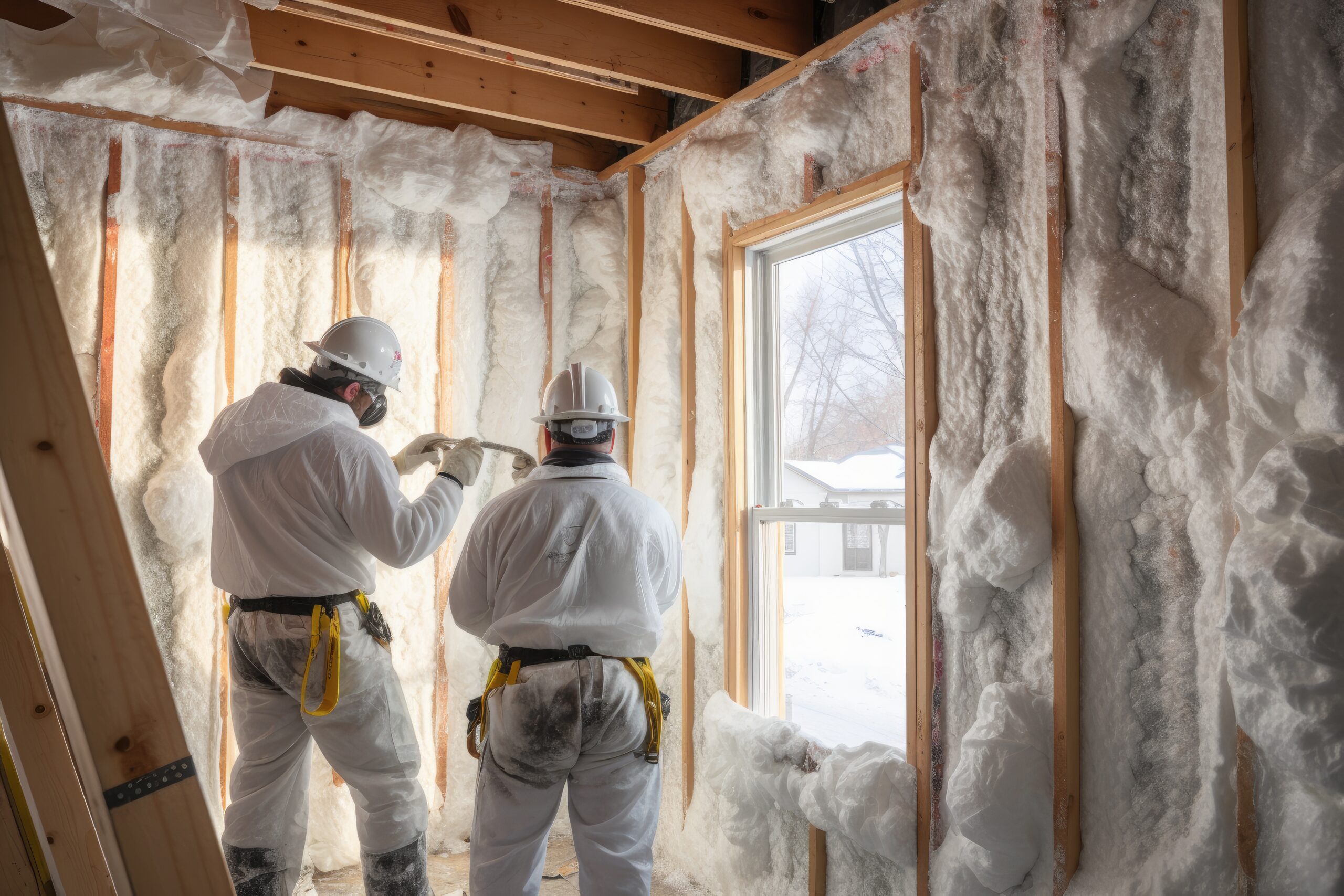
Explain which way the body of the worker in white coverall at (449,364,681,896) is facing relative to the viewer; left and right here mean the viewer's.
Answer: facing away from the viewer

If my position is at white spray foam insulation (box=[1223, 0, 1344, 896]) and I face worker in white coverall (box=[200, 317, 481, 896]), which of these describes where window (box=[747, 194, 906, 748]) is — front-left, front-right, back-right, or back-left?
front-right

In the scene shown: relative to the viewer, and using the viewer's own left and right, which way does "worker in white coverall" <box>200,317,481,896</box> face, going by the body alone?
facing away from the viewer and to the right of the viewer

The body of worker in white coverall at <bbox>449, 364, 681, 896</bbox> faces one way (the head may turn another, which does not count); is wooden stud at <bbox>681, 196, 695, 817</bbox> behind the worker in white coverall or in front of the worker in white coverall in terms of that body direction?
in front

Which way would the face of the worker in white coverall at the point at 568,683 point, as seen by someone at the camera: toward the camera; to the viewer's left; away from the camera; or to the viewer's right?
away from the camera

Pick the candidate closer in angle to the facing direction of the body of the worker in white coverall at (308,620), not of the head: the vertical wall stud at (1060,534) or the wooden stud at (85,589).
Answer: the vertical wall stud

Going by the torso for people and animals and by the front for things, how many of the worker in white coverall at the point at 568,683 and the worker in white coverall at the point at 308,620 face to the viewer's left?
0

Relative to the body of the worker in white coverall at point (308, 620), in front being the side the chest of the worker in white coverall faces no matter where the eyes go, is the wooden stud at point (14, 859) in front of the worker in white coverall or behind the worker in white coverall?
behind

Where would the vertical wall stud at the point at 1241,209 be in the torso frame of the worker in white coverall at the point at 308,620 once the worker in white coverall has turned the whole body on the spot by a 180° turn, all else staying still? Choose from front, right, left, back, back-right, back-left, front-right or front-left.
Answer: left

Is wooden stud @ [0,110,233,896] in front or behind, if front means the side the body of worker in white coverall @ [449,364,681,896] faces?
behind

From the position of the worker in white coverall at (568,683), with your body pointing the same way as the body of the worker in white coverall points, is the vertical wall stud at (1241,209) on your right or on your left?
on your right

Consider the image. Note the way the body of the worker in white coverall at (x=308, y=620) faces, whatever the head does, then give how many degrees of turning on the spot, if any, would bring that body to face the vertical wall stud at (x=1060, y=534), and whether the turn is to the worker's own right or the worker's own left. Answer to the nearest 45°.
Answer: approximately 90° to the worker's own right

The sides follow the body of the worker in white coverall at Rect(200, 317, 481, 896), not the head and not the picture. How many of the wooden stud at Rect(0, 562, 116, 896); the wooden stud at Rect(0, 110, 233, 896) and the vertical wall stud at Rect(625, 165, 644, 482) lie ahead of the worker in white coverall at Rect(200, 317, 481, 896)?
1
